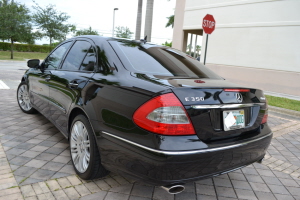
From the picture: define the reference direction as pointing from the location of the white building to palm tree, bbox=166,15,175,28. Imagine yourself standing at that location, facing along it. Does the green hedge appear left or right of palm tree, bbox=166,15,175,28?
left

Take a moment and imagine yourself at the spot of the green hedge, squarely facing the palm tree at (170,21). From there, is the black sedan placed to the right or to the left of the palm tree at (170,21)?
right

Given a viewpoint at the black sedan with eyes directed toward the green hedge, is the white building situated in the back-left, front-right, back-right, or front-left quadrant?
front-right

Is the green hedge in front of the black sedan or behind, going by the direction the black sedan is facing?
in front

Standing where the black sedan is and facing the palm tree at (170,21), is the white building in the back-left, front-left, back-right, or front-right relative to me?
front-right

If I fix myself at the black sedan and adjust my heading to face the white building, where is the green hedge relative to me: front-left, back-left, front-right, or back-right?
front-left

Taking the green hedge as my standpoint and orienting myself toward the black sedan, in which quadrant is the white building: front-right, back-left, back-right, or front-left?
front-left

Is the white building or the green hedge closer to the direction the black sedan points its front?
the green hedge

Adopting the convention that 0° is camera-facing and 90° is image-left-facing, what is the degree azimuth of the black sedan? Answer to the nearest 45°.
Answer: approximately 135°

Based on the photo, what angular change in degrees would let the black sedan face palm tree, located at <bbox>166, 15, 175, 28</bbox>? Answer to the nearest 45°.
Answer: approximately 45° to its right

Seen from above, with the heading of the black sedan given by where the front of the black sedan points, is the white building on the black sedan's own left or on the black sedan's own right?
on the black sedan's own right

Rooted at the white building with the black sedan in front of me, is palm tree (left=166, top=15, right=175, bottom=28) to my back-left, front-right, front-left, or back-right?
back-right
